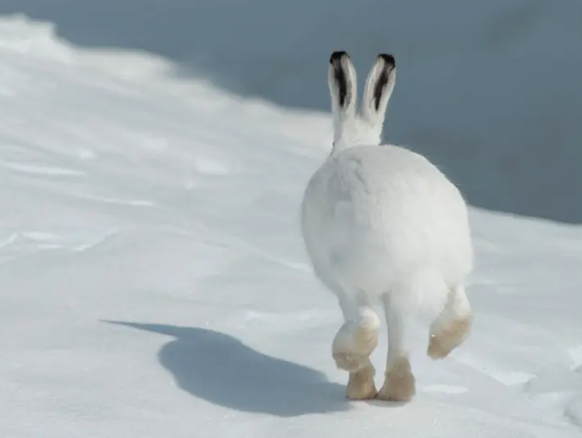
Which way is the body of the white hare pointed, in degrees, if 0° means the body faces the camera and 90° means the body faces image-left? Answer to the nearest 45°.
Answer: approximately 180°
